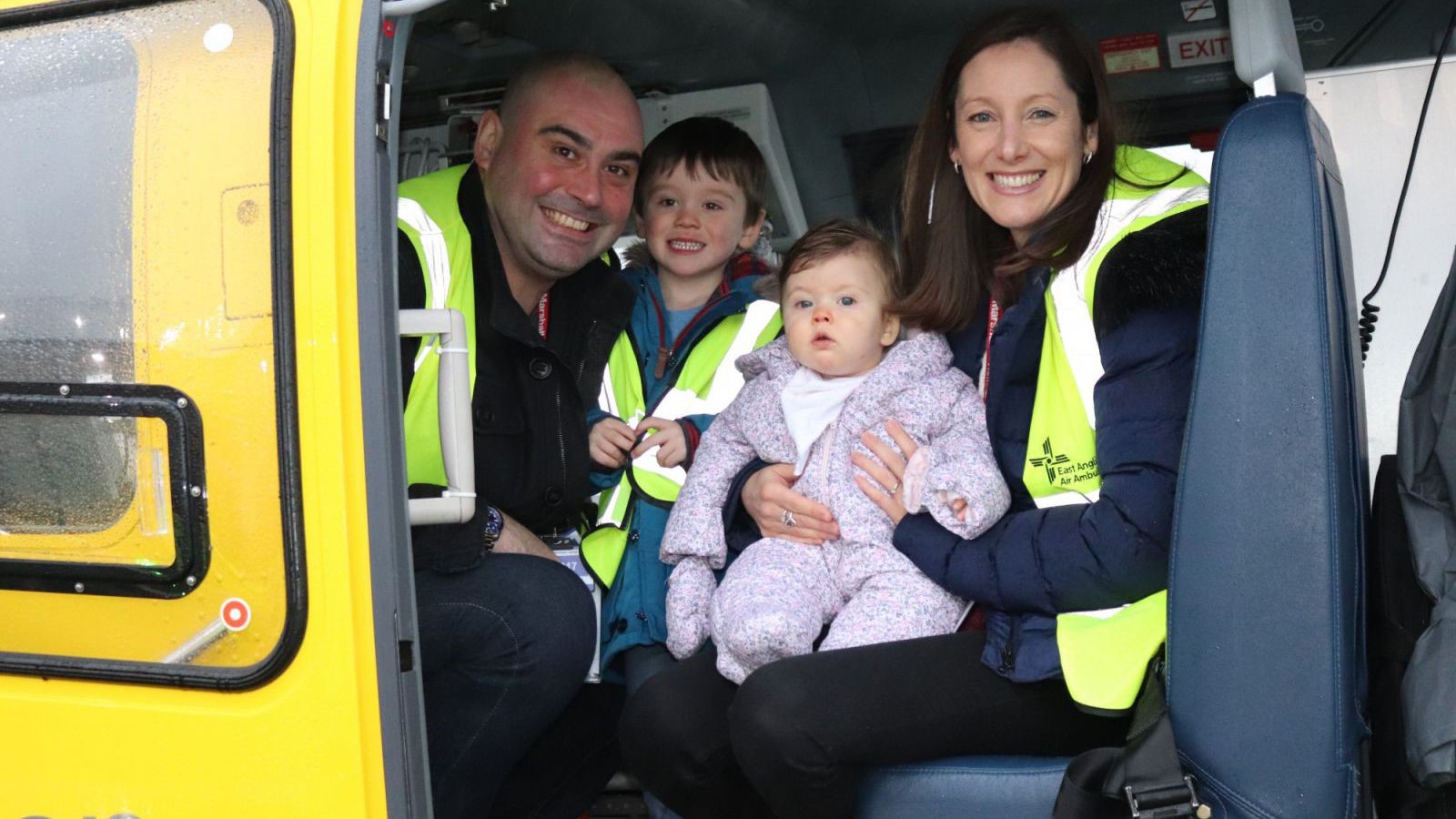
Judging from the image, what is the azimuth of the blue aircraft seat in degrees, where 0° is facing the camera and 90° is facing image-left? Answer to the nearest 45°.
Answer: approximately 90°
